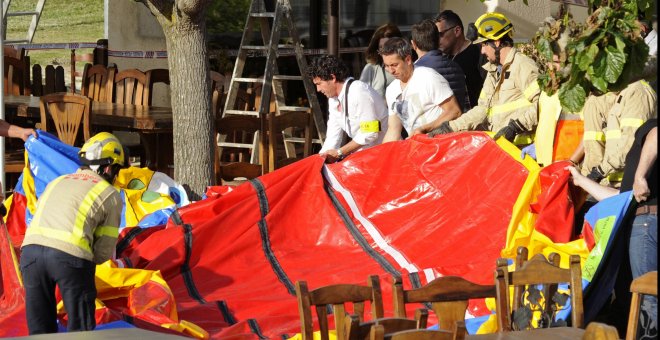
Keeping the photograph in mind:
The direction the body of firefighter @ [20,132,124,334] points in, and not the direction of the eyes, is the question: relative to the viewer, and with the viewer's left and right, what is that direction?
facing away from the viewer and to the right of the viewer

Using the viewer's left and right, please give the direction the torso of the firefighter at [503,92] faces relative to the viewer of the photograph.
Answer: facing the viewer and to the left of the viewer

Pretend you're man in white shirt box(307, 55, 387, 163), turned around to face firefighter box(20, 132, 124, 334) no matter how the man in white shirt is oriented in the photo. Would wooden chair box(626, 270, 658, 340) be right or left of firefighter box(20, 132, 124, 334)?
left

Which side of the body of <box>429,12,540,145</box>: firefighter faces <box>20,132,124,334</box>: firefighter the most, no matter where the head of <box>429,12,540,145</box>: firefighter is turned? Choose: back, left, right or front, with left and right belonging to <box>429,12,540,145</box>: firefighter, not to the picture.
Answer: front

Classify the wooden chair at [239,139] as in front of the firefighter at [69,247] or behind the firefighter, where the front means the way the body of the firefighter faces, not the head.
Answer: in front

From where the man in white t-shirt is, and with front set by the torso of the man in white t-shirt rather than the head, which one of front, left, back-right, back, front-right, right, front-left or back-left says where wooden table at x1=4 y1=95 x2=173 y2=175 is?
right

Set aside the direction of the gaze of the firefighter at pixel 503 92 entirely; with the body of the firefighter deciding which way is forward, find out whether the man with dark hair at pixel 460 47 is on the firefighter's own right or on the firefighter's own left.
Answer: on the firefighter's own right

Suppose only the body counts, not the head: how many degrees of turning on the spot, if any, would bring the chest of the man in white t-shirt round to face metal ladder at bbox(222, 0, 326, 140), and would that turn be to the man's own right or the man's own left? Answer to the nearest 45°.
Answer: approximately 90° to the man's own right

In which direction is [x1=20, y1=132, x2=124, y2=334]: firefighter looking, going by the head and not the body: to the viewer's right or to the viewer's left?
to the viewer's right

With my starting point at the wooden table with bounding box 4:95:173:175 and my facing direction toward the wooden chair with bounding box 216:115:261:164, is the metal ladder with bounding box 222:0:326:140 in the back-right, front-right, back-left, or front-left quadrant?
front-left

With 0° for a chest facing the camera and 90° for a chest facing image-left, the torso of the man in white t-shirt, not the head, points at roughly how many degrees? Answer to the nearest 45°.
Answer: approximately 45°

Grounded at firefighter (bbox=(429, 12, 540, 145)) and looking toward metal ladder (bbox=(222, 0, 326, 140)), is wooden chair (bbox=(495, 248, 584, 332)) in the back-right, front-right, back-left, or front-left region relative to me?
back-left

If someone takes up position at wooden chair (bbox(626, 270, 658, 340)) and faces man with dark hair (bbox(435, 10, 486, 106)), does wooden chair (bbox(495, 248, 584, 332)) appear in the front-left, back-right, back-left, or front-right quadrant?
front-left

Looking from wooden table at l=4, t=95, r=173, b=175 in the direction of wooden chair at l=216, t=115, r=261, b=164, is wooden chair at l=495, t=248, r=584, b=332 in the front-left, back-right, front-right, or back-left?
front-right

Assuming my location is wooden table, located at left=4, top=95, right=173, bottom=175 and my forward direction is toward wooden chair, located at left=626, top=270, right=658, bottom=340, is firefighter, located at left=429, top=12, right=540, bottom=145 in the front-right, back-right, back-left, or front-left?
front-left

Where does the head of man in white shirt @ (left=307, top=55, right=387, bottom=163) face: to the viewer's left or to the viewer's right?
to the viewer's left

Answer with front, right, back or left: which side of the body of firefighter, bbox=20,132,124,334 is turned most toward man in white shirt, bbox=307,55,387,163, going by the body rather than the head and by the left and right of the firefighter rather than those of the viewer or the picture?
front

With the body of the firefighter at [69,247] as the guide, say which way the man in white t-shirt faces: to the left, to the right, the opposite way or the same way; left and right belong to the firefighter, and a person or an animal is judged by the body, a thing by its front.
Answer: the opposite way
